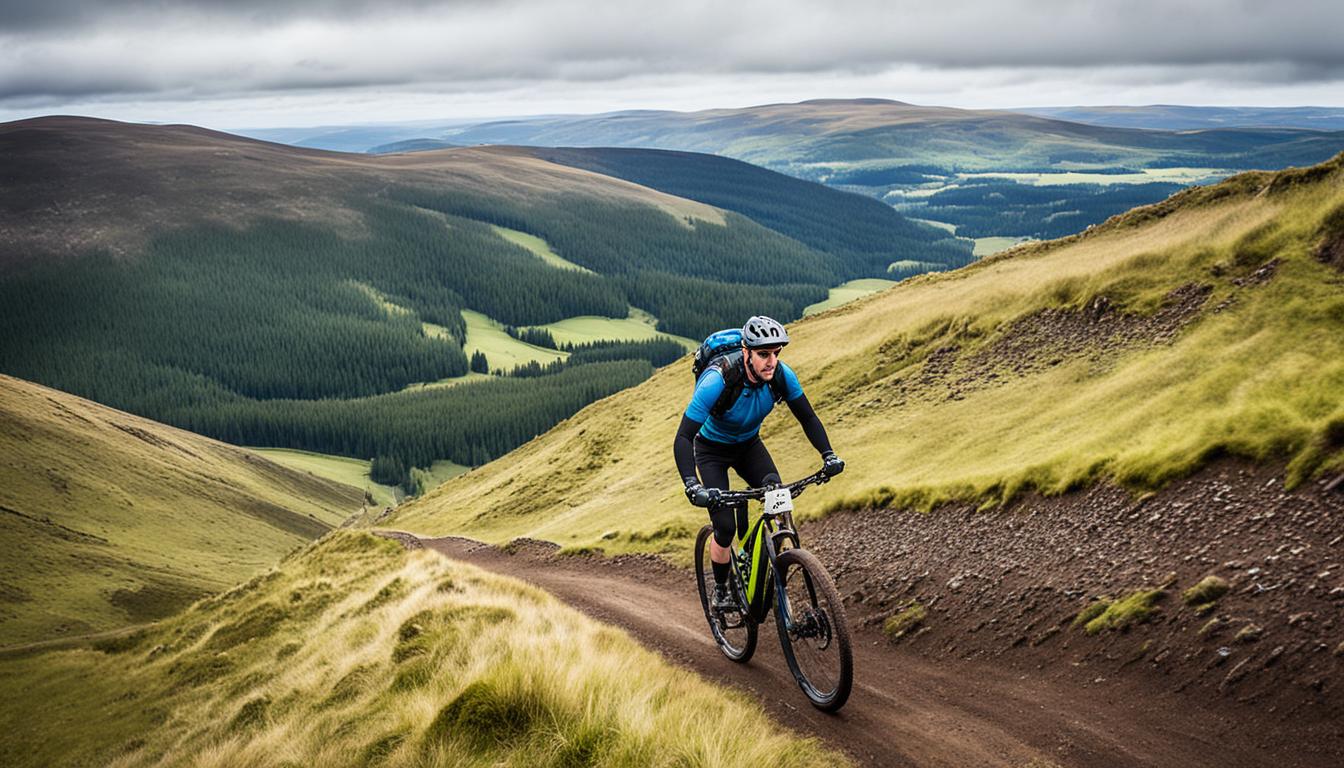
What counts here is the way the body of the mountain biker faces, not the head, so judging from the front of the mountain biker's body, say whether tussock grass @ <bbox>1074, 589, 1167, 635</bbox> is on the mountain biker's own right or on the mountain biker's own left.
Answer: on the mountain biker's own left

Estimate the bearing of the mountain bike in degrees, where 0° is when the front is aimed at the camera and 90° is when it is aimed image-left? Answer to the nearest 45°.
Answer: approximately 315°

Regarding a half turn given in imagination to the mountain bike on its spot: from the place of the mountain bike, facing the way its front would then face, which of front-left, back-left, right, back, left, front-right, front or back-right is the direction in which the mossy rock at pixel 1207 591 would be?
back-right

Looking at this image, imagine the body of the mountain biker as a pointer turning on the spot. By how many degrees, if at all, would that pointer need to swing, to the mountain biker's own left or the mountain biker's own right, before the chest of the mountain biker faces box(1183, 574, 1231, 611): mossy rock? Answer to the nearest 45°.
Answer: approximately 45° to the mountain biker's own left

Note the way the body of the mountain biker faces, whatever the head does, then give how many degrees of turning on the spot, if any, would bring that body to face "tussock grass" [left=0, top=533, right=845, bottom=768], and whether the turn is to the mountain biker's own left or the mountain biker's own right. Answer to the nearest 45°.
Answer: approximately 135° to the mountain biker's own right

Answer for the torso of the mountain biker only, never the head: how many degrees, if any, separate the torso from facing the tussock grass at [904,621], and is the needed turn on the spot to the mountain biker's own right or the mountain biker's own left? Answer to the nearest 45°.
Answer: approximately 90° to the mountain biker's own left
